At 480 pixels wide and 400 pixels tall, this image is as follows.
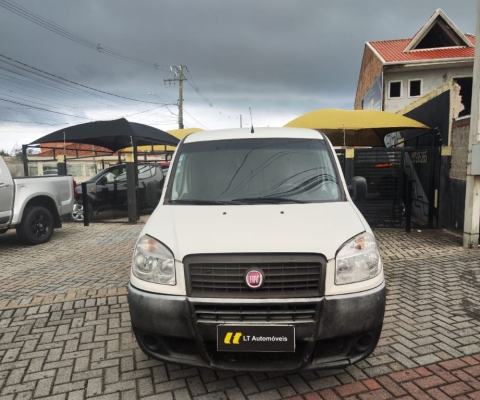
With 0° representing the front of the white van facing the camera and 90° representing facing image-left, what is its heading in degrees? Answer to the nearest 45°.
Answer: approximately 0°

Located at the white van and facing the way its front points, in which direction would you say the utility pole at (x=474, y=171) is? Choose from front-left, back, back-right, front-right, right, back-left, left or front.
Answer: back-left

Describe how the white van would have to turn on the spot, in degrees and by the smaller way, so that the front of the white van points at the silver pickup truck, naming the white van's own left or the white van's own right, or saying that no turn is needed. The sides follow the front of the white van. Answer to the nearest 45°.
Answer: approximately 135° to the white van's own right

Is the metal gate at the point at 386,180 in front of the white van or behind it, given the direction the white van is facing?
behind

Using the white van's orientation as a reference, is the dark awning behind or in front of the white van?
behind

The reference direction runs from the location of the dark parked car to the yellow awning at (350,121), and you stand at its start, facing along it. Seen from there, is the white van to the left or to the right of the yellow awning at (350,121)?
right

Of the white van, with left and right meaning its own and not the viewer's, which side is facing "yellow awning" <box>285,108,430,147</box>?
back

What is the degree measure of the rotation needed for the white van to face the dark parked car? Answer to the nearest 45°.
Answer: approximately 135° to its right
